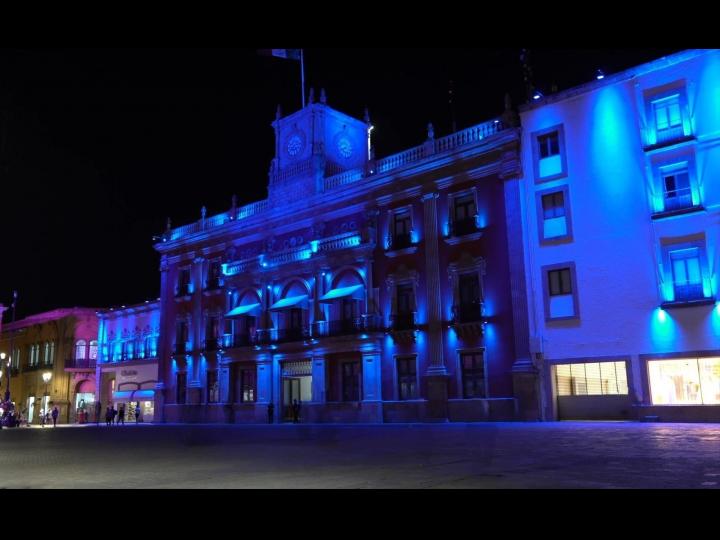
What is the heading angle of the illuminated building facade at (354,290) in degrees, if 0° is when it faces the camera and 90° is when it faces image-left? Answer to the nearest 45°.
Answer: approximately 45°

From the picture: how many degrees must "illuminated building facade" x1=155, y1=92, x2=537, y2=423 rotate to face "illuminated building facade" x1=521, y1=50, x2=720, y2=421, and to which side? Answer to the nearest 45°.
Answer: approximately 90° to its left

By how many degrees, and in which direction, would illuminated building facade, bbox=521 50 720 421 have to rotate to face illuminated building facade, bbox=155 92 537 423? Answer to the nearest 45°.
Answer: approximately 45° to its right

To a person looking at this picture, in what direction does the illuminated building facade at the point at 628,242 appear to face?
facing the viewer and to the left of the viewer

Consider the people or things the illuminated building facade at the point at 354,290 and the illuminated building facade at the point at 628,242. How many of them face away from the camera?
0

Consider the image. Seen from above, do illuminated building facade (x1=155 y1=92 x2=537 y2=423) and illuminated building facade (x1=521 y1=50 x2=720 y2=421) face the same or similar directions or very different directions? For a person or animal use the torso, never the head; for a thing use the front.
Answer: same or similar directions
